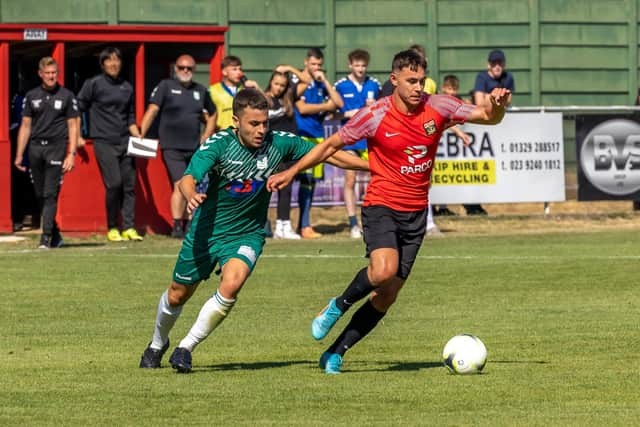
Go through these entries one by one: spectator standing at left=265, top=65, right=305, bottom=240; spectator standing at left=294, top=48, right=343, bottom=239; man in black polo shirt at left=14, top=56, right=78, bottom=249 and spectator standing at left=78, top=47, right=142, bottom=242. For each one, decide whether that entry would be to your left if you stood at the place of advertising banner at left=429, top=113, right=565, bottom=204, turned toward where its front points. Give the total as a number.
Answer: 0

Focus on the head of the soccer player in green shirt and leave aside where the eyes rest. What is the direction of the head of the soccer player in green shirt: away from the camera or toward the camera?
toward the camera

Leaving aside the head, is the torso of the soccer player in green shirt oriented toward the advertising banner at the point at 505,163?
no

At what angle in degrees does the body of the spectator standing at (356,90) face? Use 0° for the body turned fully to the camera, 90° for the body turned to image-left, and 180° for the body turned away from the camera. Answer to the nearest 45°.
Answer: approximately 0°

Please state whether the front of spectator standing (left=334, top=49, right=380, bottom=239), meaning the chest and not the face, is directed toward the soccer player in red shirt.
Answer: yes

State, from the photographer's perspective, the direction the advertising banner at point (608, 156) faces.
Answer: facing the viewer

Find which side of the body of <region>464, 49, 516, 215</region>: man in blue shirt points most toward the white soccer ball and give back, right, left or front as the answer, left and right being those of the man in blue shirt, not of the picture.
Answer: front

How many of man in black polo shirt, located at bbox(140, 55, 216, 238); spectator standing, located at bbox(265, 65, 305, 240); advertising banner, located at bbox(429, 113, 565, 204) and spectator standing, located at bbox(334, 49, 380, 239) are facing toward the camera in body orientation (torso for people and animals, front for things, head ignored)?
4

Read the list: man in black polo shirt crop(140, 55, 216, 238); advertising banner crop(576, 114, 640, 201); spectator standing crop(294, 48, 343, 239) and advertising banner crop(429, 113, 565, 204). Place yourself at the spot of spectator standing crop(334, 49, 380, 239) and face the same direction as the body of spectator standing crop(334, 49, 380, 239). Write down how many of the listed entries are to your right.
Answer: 2

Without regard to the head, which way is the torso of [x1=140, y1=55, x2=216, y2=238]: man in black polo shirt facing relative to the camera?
toward the camera

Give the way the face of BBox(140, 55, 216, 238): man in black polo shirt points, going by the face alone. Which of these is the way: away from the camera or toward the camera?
toward the camera

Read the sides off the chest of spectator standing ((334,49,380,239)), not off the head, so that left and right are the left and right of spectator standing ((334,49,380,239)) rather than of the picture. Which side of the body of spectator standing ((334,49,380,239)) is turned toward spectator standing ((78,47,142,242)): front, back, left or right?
right

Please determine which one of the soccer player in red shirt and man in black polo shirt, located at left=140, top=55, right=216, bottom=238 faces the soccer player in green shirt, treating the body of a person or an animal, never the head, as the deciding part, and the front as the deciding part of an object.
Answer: the man in black polo shirt

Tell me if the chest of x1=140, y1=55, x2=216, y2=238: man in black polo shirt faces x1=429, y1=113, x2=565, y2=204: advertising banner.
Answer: no

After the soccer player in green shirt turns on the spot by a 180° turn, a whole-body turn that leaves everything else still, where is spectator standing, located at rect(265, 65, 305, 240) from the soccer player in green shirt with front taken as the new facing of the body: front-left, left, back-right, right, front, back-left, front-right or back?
front-right

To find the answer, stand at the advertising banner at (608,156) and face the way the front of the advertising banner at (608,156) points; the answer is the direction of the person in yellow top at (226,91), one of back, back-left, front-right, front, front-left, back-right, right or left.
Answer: front-right

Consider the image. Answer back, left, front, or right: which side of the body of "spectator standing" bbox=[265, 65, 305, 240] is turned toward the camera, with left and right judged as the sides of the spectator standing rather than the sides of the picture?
front

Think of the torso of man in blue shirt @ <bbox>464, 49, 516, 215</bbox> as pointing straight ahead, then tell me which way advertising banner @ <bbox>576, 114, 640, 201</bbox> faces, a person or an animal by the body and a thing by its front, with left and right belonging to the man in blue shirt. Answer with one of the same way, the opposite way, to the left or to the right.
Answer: the same way

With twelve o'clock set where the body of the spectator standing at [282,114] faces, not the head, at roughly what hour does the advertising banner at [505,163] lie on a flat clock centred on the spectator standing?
The advertising banner is roughly at 8 o'clock from the spectator standing.

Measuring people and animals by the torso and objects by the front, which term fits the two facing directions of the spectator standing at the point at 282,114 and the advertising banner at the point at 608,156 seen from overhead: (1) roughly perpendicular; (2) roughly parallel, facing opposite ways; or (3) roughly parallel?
roughly parallel
